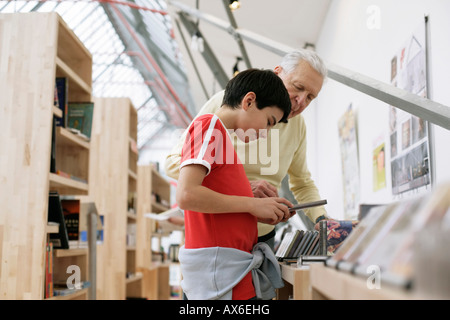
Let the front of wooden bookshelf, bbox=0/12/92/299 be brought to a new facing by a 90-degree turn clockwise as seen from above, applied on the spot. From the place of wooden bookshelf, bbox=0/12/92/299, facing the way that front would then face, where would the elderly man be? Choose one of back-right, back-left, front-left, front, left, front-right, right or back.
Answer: front-left

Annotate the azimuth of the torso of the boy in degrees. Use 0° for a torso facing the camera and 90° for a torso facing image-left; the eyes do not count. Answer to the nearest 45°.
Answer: approximately 270°

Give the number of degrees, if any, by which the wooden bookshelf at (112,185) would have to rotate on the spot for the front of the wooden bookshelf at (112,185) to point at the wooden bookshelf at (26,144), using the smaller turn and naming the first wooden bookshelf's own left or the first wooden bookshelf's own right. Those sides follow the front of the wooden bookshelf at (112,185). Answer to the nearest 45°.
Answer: approximately 90° to the first wooden bookshelf's own right

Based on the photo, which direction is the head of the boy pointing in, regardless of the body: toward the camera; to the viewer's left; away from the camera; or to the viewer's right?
to the viewer's right

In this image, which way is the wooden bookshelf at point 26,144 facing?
to the viewer's right

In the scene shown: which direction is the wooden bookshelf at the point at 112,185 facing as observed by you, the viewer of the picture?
facing to the right of the viewer
